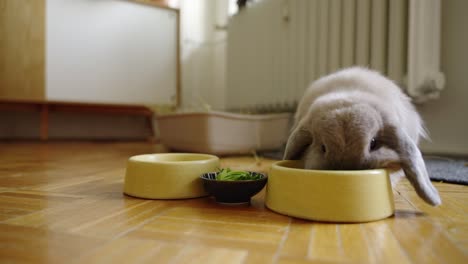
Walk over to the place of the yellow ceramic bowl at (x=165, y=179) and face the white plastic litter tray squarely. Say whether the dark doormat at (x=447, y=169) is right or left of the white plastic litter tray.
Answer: right

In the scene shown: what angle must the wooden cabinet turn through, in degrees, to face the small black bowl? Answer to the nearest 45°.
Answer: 0° — it already faces it

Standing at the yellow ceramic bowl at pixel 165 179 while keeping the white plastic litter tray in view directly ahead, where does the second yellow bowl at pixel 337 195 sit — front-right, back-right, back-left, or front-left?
back-right

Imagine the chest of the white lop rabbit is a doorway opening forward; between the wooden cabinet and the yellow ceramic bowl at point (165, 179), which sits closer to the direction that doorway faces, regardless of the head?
the yellow ceramic bowl

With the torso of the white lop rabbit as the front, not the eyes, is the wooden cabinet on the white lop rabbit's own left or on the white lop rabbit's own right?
on the white lop rabbit's own right

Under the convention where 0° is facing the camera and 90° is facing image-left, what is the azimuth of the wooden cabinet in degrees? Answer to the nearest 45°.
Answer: approximately 0°

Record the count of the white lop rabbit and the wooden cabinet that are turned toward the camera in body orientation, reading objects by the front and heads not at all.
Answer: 2

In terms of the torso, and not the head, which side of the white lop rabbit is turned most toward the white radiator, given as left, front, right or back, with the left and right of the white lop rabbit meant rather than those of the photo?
back

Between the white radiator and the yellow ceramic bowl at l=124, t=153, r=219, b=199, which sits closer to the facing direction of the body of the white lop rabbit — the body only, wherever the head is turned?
the yellow ceramic bowl

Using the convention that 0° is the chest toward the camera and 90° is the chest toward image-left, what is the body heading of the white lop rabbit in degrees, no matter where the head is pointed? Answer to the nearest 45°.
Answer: approximately 0°
